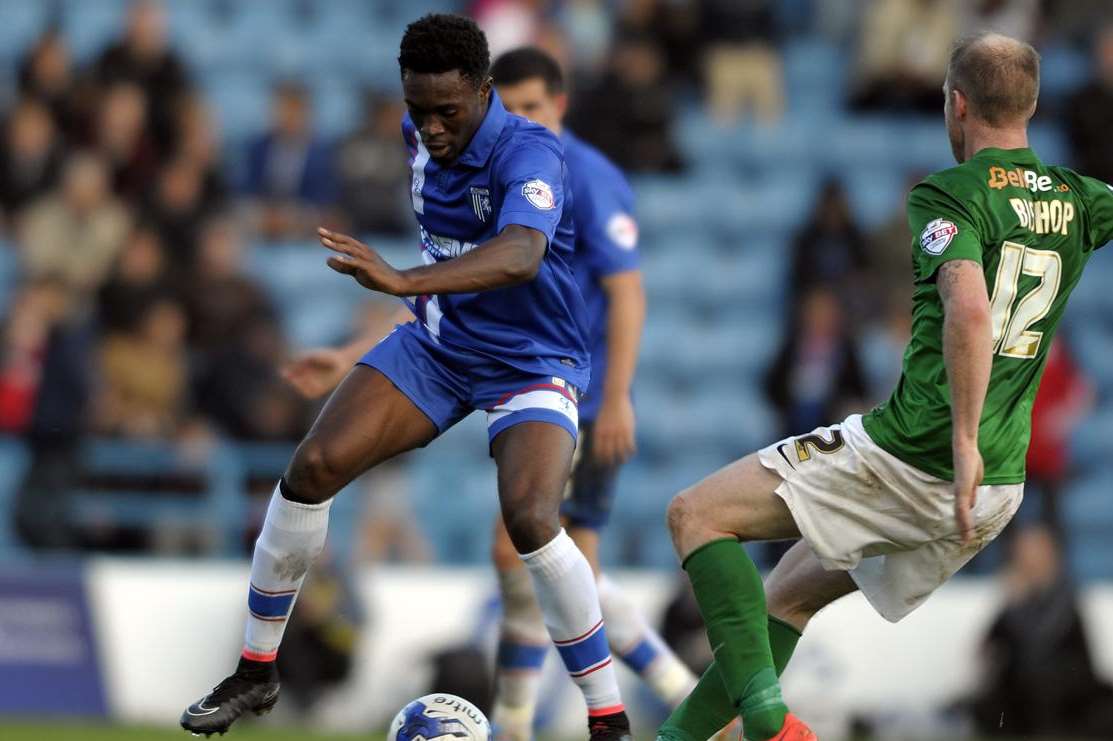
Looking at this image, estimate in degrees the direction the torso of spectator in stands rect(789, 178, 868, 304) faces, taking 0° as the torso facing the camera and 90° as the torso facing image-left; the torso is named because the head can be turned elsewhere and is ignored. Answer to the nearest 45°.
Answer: approximately 0°

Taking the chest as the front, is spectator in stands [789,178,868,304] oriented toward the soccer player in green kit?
yes

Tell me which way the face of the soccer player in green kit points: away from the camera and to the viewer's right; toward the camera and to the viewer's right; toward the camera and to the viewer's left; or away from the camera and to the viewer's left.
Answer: away from the camera and to the viewer's left

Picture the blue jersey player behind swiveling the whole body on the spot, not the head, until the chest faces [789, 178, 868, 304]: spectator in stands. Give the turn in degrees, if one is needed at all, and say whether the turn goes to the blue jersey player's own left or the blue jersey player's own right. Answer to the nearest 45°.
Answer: approximately 135° to the blue jersey player's own right

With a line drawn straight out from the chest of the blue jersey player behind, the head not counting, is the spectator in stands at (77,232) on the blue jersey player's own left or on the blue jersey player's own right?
on the blue jersey player's own right

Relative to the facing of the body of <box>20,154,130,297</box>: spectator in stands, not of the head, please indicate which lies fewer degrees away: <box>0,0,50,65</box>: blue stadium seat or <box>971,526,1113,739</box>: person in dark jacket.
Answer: the person in dark jacket
